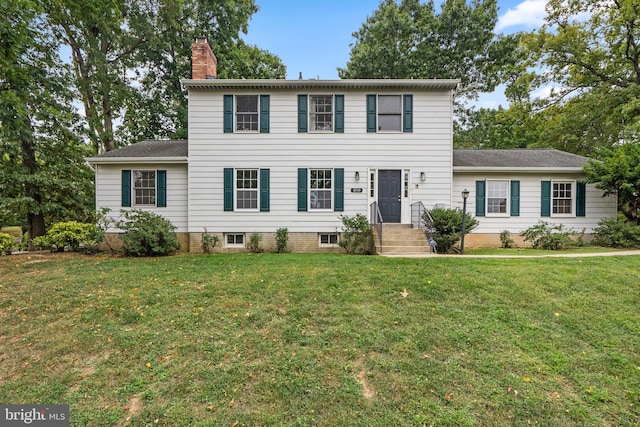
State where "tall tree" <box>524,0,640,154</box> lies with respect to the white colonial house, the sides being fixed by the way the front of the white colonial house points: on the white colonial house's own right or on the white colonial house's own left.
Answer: on the white colonial house's own left

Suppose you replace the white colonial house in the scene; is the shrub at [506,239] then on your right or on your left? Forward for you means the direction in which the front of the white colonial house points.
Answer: on your left

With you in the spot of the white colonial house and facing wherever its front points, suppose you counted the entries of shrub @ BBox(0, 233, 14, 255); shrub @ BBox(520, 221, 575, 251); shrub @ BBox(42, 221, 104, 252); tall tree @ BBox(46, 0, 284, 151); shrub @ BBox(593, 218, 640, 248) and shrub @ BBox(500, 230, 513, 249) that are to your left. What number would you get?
3

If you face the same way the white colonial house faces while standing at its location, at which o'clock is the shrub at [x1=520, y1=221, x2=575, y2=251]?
The shrub is roughly at 9 o'clock from the white colonial house.

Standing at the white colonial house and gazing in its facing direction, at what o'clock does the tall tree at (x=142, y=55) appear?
The tall tree is roughly at 4 o'clock from the white colonial house.

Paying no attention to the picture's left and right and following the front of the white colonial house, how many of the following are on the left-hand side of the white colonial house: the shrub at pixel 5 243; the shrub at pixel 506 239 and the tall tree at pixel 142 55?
1

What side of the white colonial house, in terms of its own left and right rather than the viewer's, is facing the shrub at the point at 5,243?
right

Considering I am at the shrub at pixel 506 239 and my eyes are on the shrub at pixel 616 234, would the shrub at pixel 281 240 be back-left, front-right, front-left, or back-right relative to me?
back-right

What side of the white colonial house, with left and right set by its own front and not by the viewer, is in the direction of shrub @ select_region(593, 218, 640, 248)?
left

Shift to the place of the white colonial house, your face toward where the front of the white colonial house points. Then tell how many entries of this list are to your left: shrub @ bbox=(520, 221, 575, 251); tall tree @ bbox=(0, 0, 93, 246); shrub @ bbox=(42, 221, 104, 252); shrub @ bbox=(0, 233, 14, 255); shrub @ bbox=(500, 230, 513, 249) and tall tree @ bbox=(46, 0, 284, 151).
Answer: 2

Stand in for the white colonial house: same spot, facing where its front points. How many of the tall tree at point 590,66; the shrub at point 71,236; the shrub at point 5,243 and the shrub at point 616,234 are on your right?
2

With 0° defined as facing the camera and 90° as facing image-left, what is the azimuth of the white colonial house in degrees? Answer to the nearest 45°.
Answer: approximately 0°
